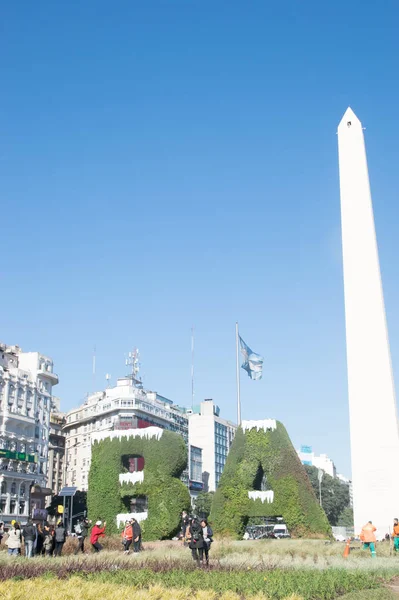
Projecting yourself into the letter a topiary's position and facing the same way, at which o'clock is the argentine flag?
The argentine flag is roughly at 6 o'clock from the letter a topiary.

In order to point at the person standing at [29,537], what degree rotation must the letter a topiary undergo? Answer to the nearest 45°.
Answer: approximately 45° to its right

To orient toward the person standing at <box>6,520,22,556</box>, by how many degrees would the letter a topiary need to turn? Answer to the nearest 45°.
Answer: approximately 45° to its right

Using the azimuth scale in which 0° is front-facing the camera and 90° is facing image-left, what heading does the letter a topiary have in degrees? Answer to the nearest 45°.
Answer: approximately 0°

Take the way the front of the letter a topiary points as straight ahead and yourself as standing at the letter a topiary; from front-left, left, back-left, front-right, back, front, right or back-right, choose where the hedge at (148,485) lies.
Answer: right

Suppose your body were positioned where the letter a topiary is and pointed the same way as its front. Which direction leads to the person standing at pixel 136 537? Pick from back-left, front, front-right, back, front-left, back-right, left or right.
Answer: front-right

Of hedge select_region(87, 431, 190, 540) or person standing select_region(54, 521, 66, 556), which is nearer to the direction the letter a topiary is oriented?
the person standing
